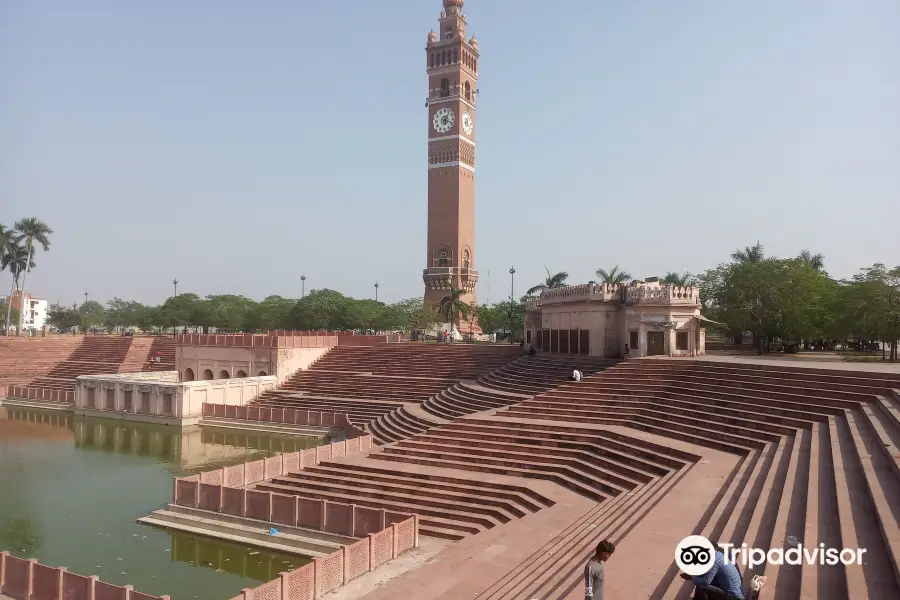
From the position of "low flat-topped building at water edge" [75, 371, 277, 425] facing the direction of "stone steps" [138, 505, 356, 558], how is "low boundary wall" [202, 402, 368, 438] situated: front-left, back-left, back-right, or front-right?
front-left

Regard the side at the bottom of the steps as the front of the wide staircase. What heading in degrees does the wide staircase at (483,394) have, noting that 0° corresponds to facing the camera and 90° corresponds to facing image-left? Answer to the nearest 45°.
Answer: approximately 45°

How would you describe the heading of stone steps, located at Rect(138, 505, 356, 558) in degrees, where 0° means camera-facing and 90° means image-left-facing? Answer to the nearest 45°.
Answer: approximately 45°

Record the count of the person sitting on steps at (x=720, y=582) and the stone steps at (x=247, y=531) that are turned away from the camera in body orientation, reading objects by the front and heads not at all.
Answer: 0

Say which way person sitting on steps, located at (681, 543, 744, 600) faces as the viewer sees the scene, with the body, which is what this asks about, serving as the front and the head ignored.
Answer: to the viewer's left

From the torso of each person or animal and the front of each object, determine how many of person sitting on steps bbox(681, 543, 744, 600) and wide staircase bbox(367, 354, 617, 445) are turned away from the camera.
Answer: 0

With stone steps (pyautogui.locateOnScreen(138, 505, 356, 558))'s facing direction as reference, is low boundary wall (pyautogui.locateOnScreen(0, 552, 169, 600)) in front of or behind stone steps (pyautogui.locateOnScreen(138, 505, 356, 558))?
in front

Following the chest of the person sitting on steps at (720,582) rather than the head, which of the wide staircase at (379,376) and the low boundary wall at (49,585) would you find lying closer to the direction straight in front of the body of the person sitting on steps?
the low boundary wall

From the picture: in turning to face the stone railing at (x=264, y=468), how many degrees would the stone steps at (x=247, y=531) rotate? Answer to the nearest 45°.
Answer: approximately 135° to its right

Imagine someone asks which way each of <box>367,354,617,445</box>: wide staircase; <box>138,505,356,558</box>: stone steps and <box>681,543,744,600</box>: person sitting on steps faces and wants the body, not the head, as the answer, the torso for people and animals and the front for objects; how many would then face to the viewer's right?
0

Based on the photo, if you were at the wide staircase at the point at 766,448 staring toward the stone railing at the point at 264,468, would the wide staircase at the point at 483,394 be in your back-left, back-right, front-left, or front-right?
front-right
